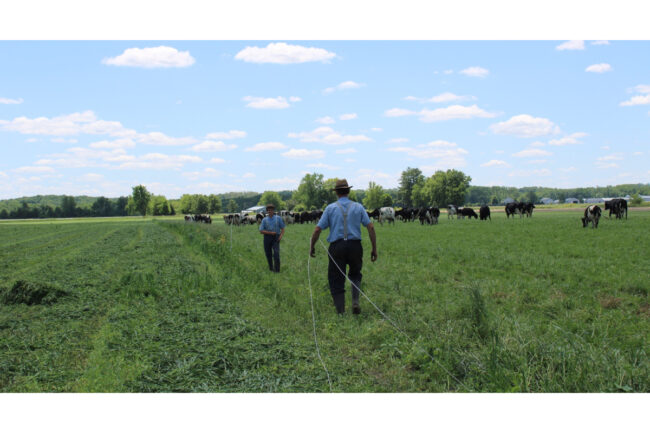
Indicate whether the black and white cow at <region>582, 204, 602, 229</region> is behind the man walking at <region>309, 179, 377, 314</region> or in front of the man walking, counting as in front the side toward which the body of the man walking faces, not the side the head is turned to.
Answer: in front

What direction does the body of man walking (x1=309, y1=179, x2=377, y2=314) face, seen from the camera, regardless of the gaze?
away from the camera

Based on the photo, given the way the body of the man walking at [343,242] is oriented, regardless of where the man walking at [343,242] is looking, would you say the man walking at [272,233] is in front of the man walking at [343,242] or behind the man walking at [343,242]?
in front
